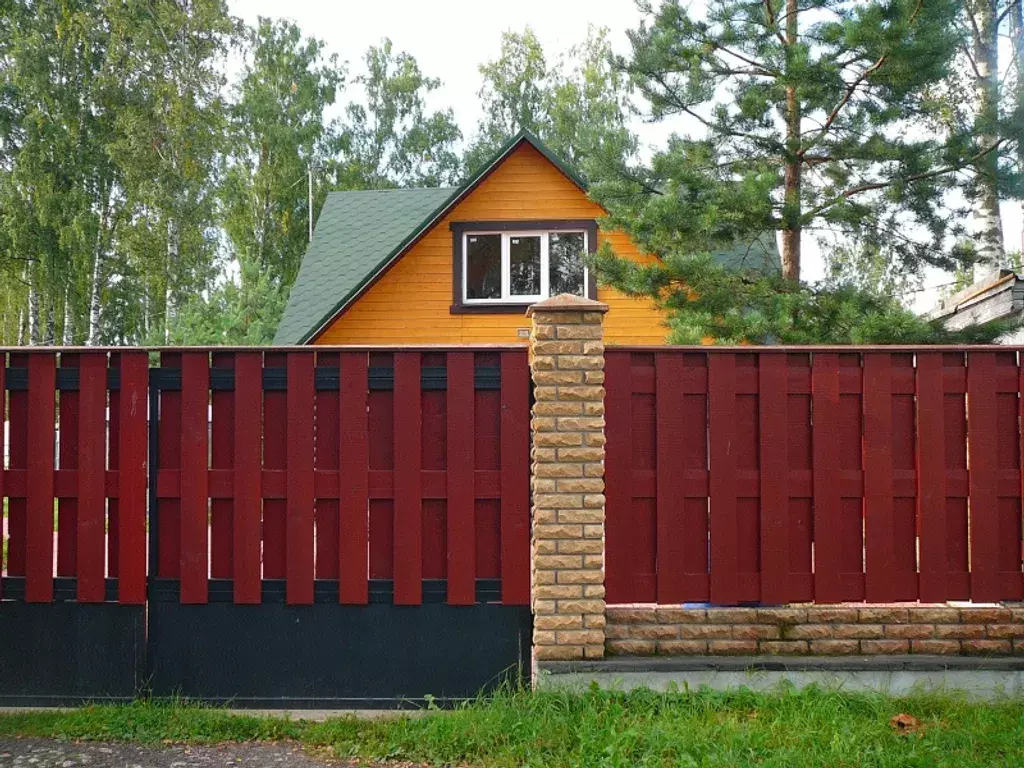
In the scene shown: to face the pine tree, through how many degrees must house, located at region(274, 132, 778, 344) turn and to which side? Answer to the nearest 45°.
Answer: approximately 45° to its left

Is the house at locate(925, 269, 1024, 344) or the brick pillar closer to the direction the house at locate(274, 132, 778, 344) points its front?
the brick pillar

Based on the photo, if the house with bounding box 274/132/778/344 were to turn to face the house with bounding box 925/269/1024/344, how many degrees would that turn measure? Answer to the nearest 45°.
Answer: approximately 45° to its left

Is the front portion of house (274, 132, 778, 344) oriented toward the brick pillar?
yes

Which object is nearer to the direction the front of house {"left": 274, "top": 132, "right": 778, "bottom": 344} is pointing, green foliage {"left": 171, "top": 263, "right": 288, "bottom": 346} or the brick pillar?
the brick pillar

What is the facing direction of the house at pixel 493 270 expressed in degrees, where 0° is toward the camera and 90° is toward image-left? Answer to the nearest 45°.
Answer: approximately 0°
